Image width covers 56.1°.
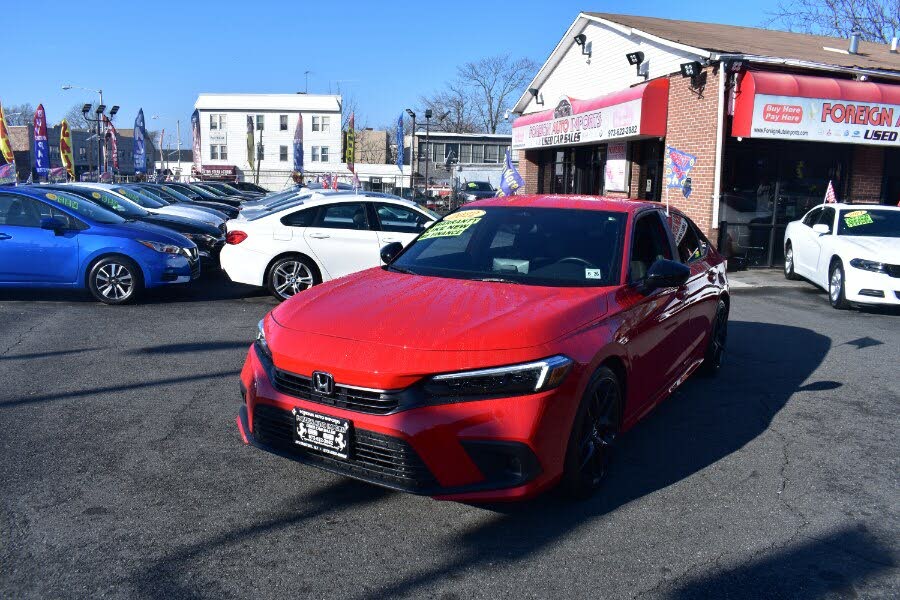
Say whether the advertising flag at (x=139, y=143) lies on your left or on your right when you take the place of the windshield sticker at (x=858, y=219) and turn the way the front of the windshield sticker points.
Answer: on your right

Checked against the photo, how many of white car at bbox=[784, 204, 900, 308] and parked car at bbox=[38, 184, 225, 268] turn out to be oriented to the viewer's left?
0

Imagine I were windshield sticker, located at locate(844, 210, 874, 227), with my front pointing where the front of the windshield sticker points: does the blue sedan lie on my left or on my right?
on my right

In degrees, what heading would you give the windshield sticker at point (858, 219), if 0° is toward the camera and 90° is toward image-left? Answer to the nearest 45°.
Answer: approximately 0°

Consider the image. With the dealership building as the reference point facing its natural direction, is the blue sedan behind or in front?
in front

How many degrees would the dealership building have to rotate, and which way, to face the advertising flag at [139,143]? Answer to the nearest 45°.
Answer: approximately 90° to its right

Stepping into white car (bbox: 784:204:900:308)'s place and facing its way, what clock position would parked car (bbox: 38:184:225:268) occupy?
The parked car is roughly at 4 o'clock from the white car.

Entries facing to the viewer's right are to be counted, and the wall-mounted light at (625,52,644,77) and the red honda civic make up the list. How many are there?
0

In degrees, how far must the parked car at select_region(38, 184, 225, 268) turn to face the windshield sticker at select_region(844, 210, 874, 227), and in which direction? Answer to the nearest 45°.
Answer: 0° — it already faces it

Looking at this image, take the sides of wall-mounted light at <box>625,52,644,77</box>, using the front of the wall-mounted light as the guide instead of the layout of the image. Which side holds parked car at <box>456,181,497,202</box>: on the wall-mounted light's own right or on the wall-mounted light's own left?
on the wall-mounted light's own right

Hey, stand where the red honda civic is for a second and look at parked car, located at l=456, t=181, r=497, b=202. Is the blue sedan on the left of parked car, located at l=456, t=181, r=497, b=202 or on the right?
left

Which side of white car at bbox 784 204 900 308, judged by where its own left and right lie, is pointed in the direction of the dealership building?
back

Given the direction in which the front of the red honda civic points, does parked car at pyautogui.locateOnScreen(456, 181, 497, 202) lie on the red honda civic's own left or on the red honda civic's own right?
on the red honda civic's own right
